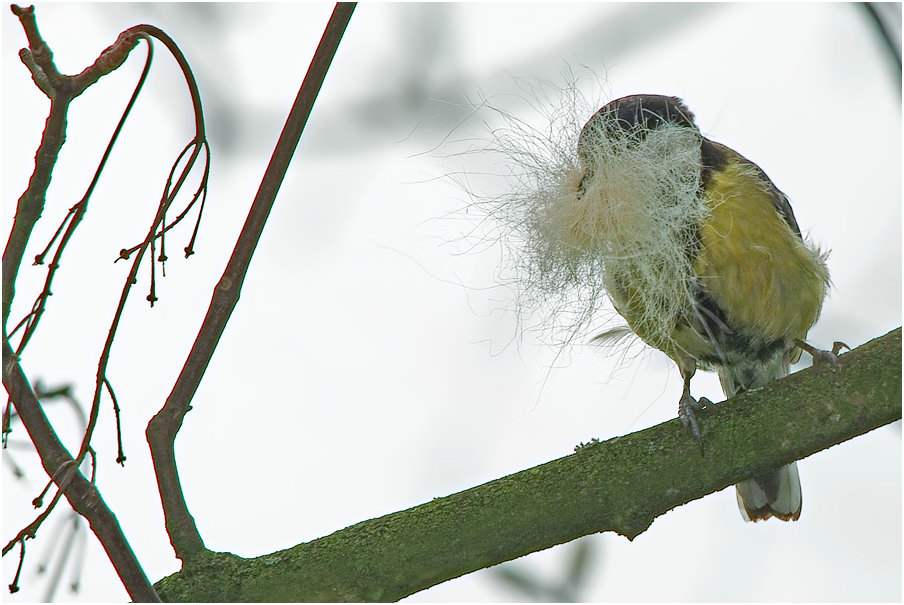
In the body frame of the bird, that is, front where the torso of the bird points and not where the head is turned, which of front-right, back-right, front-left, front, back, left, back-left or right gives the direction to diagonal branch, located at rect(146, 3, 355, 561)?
front

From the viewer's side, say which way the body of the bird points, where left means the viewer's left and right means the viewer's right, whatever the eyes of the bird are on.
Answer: facing the viewer and to the left of the viewer
